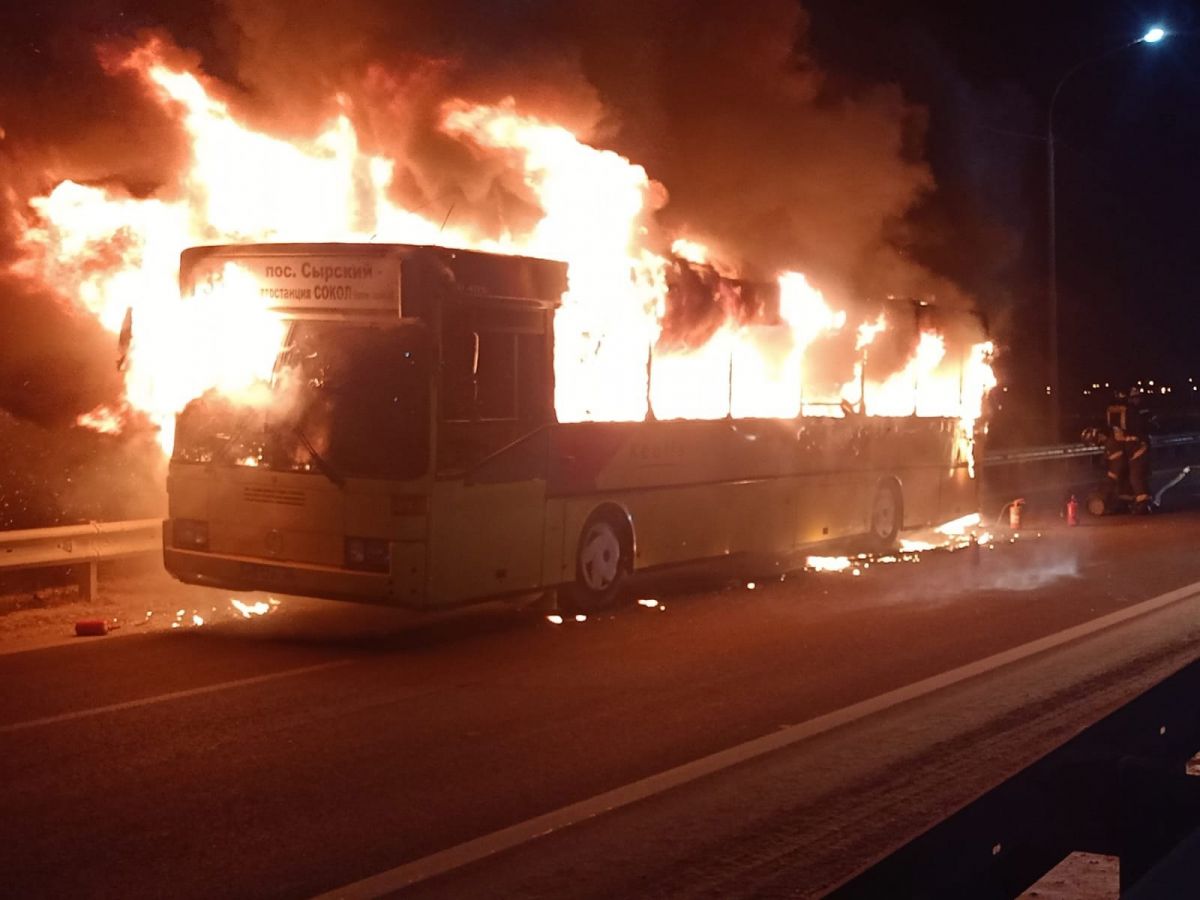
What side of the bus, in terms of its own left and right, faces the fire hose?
back

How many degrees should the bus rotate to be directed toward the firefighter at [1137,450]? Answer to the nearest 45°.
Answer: approximately 180°

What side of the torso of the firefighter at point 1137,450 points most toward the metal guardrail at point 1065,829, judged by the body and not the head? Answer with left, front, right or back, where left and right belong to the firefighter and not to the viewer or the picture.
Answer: left

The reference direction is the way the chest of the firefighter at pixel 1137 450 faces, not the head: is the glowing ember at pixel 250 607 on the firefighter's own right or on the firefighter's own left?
on the firefighter's own left

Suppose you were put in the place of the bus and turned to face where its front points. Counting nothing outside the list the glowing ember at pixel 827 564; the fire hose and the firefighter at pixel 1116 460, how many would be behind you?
3

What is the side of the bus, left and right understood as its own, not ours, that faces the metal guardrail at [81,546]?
front

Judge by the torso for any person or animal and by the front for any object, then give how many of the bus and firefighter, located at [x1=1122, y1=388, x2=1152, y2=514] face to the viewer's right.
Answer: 0

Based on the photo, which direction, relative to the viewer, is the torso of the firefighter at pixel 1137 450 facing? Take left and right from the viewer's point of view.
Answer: facing to the left of the viewer

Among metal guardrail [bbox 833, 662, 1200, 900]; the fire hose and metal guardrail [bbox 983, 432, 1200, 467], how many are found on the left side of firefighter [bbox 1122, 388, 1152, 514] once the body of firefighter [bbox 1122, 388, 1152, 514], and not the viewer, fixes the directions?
1
